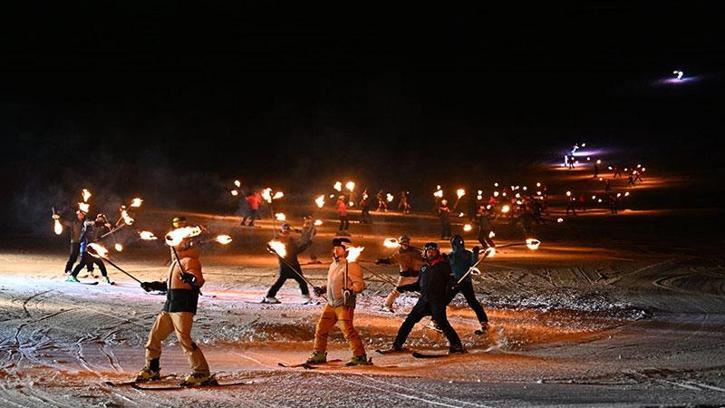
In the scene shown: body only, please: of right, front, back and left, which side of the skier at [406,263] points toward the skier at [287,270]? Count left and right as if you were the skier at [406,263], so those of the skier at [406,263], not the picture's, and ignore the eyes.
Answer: right

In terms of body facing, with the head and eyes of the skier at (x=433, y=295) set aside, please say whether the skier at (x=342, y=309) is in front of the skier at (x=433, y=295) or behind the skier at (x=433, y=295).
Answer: in front

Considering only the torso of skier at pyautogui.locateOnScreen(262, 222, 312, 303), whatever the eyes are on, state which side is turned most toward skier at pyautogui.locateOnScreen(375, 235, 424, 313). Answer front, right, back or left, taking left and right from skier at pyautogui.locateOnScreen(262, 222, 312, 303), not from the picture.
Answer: left

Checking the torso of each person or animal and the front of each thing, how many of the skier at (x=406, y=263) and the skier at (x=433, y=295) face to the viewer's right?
0

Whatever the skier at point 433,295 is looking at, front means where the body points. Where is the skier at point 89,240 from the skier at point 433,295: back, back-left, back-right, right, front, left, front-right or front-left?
right

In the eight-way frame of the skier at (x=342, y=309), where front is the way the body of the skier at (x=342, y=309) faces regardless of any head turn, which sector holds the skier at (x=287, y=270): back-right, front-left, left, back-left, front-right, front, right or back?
back-right

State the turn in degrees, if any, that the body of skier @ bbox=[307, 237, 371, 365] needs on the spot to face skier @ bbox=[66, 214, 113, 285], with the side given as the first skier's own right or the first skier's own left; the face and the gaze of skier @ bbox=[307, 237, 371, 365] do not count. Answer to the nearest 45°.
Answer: approximately 90° to the first skier's own right

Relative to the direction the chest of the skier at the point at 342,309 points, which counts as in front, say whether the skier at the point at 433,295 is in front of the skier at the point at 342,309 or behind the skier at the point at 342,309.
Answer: behind

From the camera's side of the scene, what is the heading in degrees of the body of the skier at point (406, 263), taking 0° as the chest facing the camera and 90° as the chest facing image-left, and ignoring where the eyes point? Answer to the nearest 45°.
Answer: approximately 45°

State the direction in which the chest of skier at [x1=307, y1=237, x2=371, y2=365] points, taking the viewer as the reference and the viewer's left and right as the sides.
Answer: facing the viewer and to the left of the viewer

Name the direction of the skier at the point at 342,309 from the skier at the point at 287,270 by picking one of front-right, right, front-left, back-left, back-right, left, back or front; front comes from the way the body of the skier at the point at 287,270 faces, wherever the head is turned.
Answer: front-left

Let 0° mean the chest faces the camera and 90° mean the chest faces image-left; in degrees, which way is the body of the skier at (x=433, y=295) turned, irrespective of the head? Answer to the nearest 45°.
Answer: approximately 45°

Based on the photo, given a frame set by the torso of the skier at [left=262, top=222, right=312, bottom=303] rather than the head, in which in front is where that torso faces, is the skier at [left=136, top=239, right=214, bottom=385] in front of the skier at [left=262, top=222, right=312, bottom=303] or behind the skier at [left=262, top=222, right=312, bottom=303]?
in front
